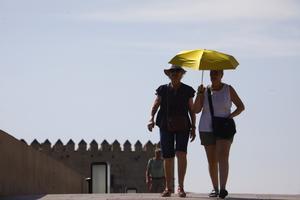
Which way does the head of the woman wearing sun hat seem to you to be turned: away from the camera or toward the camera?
toward the camera

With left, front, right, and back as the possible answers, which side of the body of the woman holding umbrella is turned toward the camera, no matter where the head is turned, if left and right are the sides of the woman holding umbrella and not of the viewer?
front

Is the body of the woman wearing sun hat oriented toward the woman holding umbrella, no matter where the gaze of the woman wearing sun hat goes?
no

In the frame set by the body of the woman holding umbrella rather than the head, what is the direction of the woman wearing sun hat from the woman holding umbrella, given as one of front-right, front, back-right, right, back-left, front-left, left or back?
right

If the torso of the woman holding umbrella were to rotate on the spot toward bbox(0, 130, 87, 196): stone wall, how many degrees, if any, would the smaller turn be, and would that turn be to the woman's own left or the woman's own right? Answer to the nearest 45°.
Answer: approximately 135° to the woman's own right

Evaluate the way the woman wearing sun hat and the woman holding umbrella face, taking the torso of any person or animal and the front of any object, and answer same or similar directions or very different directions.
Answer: same or similar directions

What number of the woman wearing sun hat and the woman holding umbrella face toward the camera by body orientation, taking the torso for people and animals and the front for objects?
2
